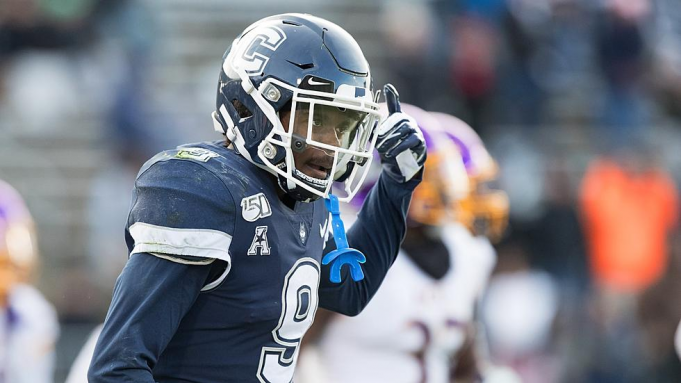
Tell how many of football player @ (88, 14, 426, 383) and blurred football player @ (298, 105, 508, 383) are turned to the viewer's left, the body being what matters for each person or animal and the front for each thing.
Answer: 0

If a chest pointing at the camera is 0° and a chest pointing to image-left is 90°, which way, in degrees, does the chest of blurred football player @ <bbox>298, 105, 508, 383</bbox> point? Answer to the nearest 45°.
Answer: approximately 315°

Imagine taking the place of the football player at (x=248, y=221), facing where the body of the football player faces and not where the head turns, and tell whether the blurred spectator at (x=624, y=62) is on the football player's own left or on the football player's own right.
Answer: on the football player's own left

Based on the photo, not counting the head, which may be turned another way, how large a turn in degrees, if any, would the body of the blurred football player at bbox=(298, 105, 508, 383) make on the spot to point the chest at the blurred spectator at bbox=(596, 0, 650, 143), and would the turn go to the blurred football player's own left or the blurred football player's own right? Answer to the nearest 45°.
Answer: approximately 135° to the blurred football player's own left

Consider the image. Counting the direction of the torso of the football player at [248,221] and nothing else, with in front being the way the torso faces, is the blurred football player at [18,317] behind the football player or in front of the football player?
behind

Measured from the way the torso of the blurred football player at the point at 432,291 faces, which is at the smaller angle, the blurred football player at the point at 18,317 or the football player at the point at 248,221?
the football player

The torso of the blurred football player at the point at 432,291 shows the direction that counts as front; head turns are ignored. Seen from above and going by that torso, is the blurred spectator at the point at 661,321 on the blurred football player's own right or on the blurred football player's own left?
on the blurred football player's own left

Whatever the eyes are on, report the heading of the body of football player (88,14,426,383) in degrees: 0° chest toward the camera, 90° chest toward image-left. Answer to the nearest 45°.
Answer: approximately 315°

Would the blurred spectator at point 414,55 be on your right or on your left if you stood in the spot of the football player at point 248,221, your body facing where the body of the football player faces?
on your left
